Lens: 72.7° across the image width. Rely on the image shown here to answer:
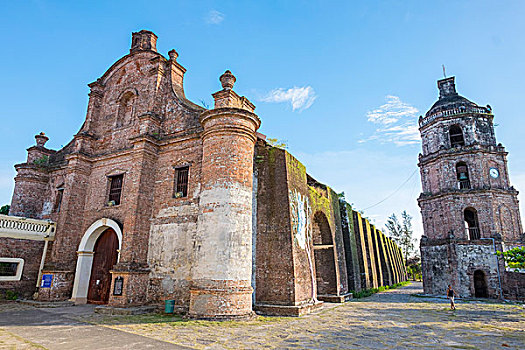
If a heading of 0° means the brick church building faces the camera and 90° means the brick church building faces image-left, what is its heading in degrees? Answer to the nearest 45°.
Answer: approximately 45°

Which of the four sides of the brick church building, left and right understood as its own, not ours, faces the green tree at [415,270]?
back

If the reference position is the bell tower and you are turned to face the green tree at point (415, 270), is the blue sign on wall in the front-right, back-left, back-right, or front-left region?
back-left

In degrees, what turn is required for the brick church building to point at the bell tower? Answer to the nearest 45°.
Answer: approximately 135° to its left

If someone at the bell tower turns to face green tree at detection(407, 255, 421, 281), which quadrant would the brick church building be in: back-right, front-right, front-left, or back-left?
back-left
